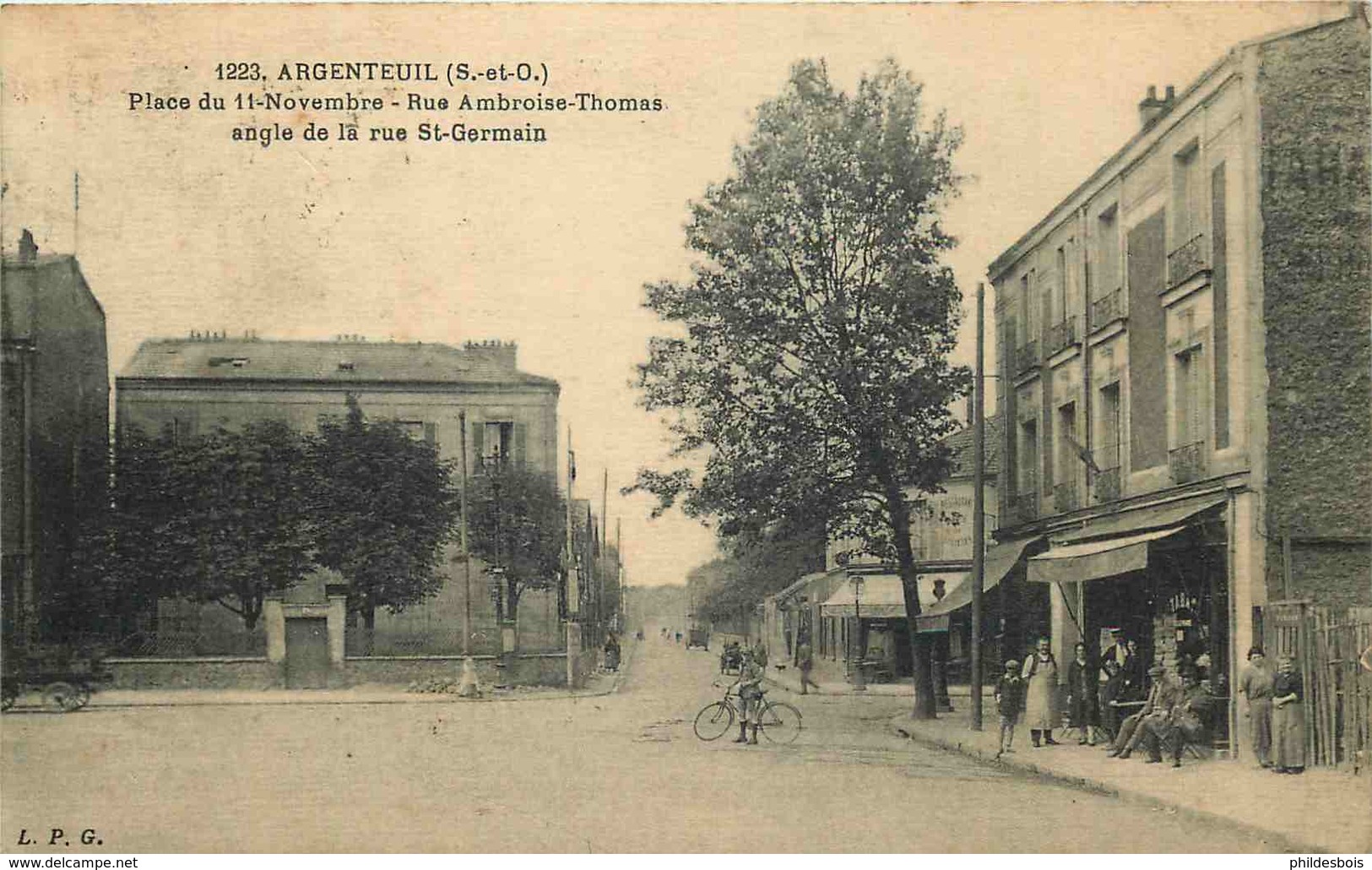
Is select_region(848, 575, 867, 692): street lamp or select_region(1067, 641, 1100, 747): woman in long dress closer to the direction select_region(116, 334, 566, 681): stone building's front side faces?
the woman in long dress

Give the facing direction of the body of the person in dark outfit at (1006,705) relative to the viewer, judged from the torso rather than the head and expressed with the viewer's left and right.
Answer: facing the viewer and to the left of the viewer

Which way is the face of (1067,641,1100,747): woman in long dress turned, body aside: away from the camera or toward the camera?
toward the camera

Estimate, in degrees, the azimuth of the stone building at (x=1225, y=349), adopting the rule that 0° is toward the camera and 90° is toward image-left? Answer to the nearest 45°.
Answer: approximately 45°

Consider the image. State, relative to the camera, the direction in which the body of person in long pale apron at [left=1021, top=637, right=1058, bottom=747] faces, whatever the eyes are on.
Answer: toward the camera

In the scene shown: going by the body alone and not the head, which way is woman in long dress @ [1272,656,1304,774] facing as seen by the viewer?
toward the camera

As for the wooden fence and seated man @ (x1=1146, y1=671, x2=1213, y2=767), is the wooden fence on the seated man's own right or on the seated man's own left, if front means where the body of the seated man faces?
on the seated man's own left

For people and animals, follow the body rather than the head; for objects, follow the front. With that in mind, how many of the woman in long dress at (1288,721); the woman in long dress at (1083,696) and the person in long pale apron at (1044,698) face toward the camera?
3

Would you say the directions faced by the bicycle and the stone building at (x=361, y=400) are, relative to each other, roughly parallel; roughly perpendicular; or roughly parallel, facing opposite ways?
roughly perpendicular

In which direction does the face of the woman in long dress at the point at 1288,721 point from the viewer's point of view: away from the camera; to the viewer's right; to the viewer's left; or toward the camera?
toward the camera

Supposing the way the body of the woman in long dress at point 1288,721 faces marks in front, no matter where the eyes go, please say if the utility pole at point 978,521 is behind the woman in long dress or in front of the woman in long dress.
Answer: behind

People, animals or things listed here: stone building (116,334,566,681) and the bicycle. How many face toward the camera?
1

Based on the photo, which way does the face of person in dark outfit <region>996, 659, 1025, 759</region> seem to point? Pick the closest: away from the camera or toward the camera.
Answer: toward the camera
